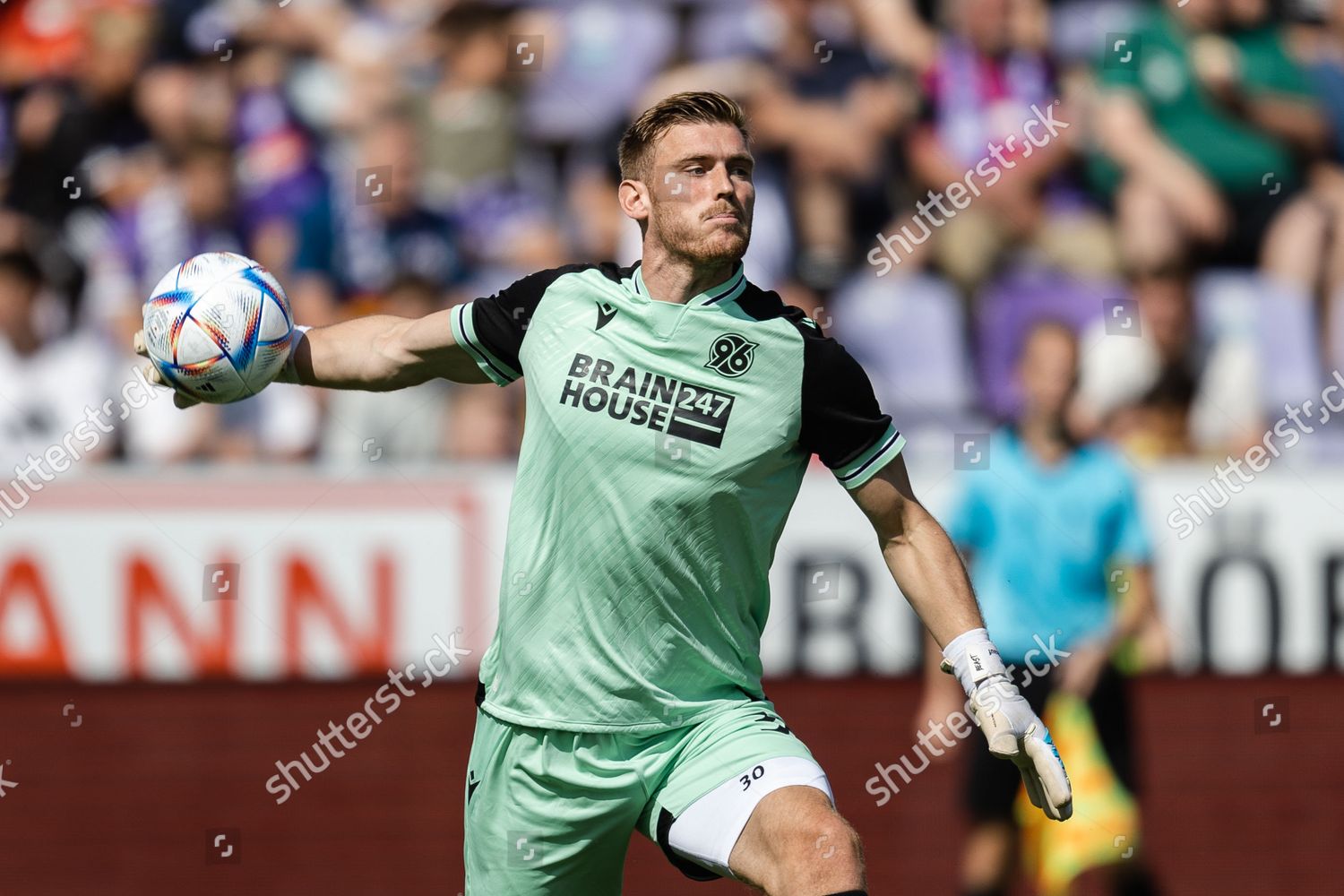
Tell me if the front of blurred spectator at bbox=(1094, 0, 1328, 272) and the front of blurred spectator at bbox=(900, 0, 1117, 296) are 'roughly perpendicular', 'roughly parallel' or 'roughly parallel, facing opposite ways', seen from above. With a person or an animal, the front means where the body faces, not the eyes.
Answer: roughly parallel

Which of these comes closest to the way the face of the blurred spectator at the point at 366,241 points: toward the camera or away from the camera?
toward the camera

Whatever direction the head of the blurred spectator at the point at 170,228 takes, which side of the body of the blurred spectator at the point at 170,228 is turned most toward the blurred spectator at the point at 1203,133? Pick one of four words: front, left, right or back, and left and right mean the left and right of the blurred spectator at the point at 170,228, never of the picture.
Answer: left

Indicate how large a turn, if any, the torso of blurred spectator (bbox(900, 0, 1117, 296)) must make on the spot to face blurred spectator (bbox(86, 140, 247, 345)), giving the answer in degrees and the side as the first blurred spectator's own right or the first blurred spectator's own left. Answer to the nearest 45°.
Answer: approximately 90° to the first blurred spectator's own right

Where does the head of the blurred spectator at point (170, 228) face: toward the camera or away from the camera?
toward the camera

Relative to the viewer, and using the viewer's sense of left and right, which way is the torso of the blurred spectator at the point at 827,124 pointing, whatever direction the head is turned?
facing the viewer

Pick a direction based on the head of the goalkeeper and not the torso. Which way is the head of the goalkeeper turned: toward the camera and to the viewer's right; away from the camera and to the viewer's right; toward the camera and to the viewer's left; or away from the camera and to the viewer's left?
toward the camera and to the viewer's right

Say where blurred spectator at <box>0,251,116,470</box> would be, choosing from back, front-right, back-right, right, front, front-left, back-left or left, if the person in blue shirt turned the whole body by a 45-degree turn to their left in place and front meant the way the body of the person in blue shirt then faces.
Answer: back-right

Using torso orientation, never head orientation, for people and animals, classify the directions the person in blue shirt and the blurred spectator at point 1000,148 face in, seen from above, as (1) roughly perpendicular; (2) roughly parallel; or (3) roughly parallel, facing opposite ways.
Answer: roughly parallel

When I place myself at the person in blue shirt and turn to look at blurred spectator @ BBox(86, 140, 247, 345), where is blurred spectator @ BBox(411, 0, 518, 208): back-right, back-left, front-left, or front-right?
front-right

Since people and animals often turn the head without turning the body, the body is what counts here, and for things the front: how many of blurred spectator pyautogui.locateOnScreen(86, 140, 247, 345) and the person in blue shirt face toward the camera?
2

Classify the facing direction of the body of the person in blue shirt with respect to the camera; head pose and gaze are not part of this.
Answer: toward the camera

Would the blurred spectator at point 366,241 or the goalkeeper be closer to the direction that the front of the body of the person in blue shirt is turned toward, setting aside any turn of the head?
the goalkeeper

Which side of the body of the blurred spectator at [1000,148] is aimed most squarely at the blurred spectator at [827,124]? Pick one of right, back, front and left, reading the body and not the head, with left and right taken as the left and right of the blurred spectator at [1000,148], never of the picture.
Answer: right

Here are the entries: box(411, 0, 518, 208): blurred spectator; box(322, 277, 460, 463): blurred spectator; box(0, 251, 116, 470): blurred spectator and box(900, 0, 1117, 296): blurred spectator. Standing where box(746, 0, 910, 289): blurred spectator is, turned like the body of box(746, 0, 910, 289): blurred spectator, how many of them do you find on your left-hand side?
1

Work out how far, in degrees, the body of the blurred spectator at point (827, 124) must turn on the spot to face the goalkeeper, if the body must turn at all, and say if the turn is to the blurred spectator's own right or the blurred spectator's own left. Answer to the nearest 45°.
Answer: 0° — they already face them
